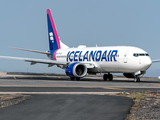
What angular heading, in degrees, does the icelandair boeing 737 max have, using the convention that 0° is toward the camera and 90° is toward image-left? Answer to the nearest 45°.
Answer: approximately 315°
